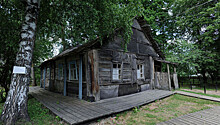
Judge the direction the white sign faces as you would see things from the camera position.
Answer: facing the viewer

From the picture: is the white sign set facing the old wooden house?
no
